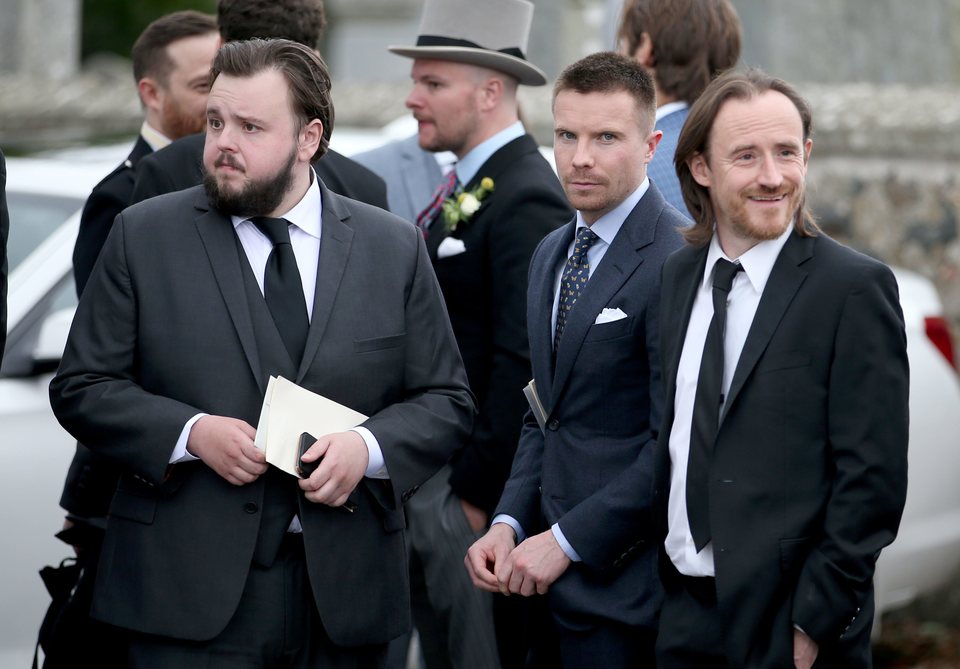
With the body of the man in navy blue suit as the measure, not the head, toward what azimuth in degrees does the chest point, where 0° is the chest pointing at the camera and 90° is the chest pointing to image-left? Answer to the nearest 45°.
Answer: approximately 45°

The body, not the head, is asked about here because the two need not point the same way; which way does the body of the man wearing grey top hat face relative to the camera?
to the viewer's left

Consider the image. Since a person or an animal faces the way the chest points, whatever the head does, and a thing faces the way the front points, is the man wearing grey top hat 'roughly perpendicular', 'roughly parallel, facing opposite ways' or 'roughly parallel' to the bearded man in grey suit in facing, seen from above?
roughly perpendicular

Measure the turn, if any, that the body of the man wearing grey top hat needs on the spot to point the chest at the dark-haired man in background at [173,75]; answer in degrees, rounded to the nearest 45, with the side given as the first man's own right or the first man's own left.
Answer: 0° — they already face them

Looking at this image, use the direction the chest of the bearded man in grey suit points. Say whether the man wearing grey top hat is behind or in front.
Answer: behind

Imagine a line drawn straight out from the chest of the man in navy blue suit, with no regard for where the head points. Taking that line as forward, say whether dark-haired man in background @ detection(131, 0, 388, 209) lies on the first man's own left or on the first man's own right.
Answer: on the first man's own right

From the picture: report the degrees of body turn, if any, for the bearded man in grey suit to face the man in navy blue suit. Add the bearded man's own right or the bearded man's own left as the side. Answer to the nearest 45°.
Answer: approximately 90° to the bearded man's own left
